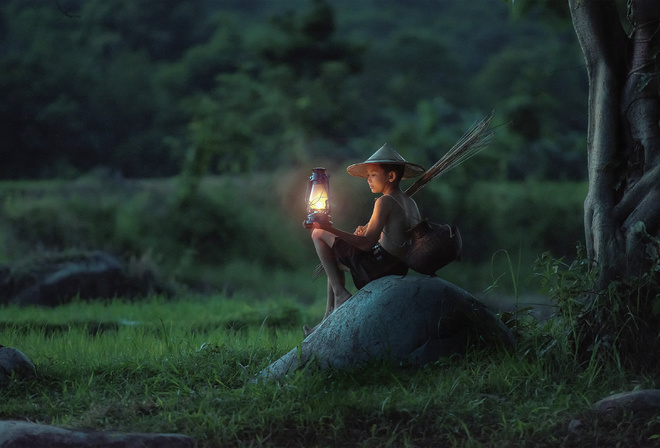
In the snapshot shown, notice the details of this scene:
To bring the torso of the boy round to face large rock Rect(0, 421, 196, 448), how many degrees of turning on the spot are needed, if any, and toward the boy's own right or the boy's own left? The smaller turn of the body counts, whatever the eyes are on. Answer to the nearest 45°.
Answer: approximately 45° to the boy's own left

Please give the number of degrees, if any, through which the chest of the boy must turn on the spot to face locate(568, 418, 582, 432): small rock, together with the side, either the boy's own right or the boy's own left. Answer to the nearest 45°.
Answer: approximately 135° to the boy's own left

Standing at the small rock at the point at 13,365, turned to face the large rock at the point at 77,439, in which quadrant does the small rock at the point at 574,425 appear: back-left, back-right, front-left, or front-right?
front-left

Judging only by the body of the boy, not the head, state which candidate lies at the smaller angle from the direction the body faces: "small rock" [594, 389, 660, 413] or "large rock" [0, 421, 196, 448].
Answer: the large rock

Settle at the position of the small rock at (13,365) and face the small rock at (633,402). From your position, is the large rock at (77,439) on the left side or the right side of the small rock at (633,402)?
right

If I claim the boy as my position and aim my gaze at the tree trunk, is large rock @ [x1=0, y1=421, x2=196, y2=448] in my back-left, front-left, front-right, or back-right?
back-right

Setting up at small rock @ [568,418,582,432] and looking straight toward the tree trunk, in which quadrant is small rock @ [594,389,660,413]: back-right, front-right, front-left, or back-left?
front-right

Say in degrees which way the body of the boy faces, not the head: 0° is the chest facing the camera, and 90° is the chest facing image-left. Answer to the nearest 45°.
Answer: approximately 90°

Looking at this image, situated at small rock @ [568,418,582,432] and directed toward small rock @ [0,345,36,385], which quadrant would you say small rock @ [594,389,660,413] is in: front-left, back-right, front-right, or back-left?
back-right

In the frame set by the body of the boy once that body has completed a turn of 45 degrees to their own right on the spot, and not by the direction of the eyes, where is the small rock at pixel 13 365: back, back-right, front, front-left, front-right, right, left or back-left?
front-left

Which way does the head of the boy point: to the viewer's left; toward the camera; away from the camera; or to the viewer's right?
to the viewer's left

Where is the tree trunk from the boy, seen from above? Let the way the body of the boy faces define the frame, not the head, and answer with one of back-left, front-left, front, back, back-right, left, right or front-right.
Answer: back

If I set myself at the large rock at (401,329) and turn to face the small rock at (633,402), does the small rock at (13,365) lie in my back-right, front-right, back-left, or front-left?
back-right
